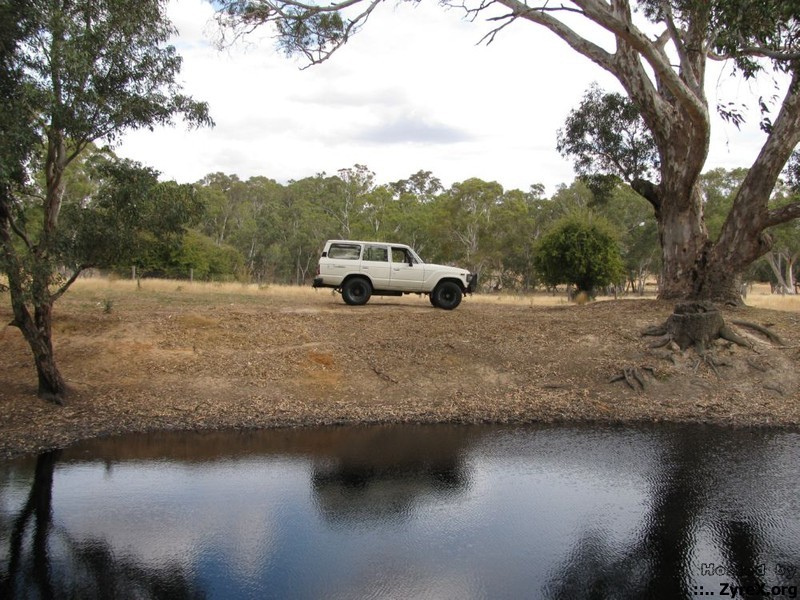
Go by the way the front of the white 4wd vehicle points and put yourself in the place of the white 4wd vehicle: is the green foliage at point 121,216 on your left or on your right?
on your right

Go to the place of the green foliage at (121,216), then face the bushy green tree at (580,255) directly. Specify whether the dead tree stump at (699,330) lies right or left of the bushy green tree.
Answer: right

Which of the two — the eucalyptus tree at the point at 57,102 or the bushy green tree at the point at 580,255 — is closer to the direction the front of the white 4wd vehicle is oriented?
the bushy green tree

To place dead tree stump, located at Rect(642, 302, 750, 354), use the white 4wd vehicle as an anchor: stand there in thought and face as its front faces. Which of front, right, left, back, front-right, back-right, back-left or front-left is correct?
front-right

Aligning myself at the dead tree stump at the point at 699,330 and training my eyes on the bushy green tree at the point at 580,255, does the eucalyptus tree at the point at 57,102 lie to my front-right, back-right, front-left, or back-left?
back-left

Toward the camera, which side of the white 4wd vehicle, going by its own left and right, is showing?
right

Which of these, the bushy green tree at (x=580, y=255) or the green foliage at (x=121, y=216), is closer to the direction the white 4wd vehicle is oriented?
the bushy green tree

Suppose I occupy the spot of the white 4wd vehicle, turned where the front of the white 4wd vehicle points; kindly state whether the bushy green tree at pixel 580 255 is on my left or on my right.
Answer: on my left

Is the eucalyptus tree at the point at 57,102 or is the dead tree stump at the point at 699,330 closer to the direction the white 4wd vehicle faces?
the dead tree stump

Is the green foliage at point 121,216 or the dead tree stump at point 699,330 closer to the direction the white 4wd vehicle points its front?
the dead tree stump

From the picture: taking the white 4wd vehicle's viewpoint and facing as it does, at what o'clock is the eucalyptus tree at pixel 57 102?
The eucalyptus tree is roughly at 4 o'clock from the white 4wd vehicle.
